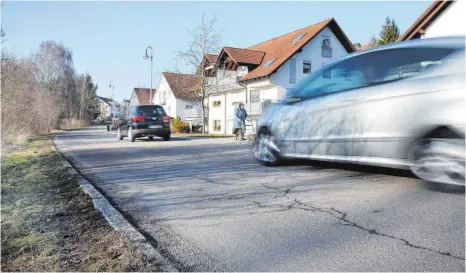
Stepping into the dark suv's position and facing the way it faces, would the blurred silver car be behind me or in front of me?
behind

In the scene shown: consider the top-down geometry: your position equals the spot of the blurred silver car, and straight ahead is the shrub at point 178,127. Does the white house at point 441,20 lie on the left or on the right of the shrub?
right

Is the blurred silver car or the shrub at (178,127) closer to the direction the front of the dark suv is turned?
the shrub

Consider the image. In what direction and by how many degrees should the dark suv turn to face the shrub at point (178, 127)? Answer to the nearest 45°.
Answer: approximately 45° to its right

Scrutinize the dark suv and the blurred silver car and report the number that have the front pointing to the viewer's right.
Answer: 0

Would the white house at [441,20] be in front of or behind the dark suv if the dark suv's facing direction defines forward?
behind

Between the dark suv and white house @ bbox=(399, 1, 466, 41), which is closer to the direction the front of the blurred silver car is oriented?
the dark suv

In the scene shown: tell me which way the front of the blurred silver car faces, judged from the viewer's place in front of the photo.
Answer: facing away from the viewer and to the left of the viewer

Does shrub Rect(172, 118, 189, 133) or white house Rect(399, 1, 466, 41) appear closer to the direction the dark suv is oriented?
the shrub

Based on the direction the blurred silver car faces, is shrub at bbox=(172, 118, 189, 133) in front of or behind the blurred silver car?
in front
